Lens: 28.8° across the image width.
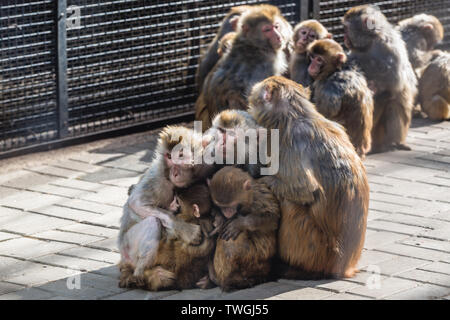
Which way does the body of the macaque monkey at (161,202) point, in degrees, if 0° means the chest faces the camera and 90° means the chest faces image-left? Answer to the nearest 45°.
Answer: approximately 270°

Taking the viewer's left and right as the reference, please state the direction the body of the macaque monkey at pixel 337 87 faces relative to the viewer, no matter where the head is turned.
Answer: facing to the left of the viewer

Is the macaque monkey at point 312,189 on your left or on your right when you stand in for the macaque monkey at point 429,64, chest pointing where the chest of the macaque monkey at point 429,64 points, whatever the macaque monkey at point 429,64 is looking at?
on your left

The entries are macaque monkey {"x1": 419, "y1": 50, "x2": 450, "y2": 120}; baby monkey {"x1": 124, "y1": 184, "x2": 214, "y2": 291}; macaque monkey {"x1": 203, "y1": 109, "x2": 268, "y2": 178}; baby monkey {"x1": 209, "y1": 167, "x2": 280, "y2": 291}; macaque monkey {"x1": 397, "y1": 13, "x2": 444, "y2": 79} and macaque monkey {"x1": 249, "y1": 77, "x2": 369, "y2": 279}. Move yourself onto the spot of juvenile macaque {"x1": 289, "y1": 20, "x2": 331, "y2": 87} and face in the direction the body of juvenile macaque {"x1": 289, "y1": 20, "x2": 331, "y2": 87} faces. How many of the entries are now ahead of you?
4
